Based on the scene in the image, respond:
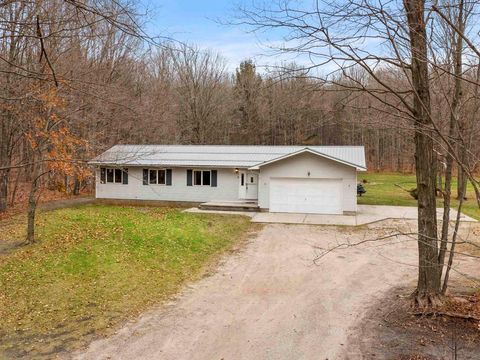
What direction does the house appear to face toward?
toward the camera

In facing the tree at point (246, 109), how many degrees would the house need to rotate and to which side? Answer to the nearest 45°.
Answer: approximately 180°
